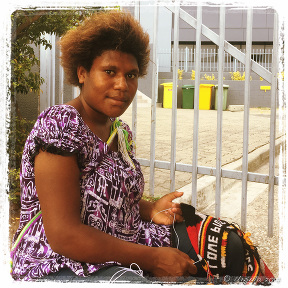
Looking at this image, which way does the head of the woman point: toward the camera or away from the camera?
toward the camera

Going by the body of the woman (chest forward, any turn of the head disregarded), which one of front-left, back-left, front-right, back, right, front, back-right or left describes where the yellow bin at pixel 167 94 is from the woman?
back-left

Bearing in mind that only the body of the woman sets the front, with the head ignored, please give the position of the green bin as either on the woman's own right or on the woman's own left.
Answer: on the woman's own left

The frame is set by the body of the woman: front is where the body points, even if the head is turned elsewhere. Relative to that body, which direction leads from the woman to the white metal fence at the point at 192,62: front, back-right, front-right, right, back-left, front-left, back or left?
back-left

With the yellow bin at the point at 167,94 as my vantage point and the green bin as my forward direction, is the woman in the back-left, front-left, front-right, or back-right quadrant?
back-right

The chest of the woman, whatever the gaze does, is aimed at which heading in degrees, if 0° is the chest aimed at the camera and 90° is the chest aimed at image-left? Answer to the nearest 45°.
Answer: approximately 315°

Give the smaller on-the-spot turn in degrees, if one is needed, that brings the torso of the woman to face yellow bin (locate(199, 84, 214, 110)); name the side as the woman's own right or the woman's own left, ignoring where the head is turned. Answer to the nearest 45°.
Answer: approximately 135° to the woman's own left
